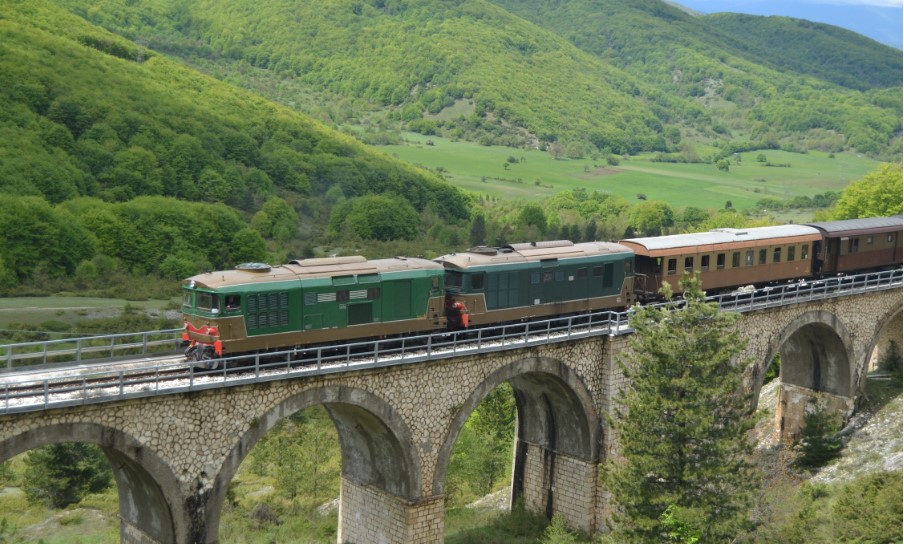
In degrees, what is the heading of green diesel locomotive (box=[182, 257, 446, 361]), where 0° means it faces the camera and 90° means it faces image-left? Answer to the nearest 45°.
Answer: approximately 45°

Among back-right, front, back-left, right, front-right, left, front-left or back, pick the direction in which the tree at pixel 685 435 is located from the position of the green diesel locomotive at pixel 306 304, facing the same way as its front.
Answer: back-left
